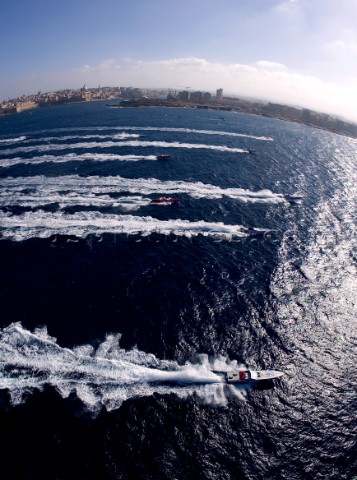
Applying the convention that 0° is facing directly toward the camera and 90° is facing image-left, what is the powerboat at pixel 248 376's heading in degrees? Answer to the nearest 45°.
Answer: approximately 270°

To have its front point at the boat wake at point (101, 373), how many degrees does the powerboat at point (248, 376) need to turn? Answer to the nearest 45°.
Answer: approximately 180°
